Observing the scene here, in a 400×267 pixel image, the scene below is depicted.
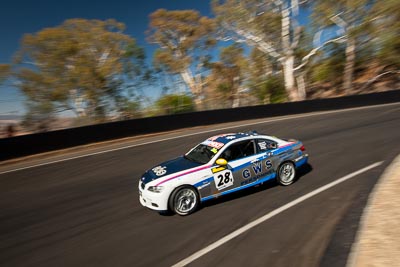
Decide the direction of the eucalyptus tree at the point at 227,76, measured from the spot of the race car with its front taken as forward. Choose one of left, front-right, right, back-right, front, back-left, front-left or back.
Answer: back-right

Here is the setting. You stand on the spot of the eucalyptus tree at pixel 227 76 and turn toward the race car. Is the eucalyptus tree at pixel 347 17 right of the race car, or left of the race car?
left

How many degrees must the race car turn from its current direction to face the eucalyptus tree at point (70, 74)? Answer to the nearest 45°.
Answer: approximately 90° to its right

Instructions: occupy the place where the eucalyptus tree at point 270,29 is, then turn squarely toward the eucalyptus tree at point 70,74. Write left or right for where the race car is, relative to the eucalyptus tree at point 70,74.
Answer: left

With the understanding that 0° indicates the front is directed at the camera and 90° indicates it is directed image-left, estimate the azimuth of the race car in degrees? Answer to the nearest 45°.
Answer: approximately 45°

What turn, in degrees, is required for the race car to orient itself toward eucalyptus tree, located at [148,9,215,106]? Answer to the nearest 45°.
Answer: approximately 135° to its right

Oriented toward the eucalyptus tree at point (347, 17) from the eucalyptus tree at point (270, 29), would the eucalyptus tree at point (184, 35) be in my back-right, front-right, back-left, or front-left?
back-left

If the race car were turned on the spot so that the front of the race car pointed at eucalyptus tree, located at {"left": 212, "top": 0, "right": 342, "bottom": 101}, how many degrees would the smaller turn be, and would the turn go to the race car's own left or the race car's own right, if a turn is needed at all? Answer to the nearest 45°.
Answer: approximately 135° to the race car's own right

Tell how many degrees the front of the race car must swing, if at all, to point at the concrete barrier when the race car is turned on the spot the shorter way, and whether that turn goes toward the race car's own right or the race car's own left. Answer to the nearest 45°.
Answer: approximately 135° to the race car's own right

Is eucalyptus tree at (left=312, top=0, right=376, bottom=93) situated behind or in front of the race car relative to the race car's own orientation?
behind
